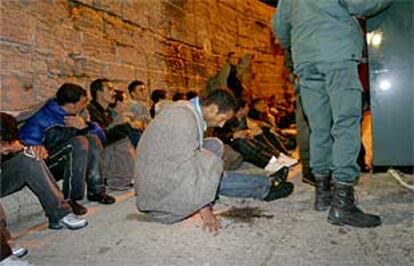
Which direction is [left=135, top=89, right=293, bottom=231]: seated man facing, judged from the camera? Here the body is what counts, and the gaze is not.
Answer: to the viewer's right

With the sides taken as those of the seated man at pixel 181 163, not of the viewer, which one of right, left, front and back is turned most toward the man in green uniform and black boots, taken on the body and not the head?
front

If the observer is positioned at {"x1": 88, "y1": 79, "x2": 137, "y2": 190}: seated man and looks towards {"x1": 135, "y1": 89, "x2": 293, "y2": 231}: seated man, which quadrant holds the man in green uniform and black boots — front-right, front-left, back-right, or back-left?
front-left

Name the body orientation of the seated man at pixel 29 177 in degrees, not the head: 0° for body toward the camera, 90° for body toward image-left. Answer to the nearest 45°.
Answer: approximately 270°

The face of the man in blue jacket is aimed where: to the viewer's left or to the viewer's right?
to the viewer's right

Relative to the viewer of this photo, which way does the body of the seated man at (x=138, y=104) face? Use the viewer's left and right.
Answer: facing the viewer and to the right of the viewer

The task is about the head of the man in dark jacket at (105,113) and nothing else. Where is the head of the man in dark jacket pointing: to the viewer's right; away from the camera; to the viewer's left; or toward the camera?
to the viewer's right

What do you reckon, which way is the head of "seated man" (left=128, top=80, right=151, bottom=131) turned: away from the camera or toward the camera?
toward the camera

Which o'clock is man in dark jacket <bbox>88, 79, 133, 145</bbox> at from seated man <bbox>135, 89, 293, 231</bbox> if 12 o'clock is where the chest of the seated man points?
The man in dark jacket is roughly at 8 o'clock from the seated man.

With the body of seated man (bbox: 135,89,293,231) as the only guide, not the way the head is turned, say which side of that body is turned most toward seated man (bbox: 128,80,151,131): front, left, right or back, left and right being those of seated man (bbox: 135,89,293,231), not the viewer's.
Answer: left
